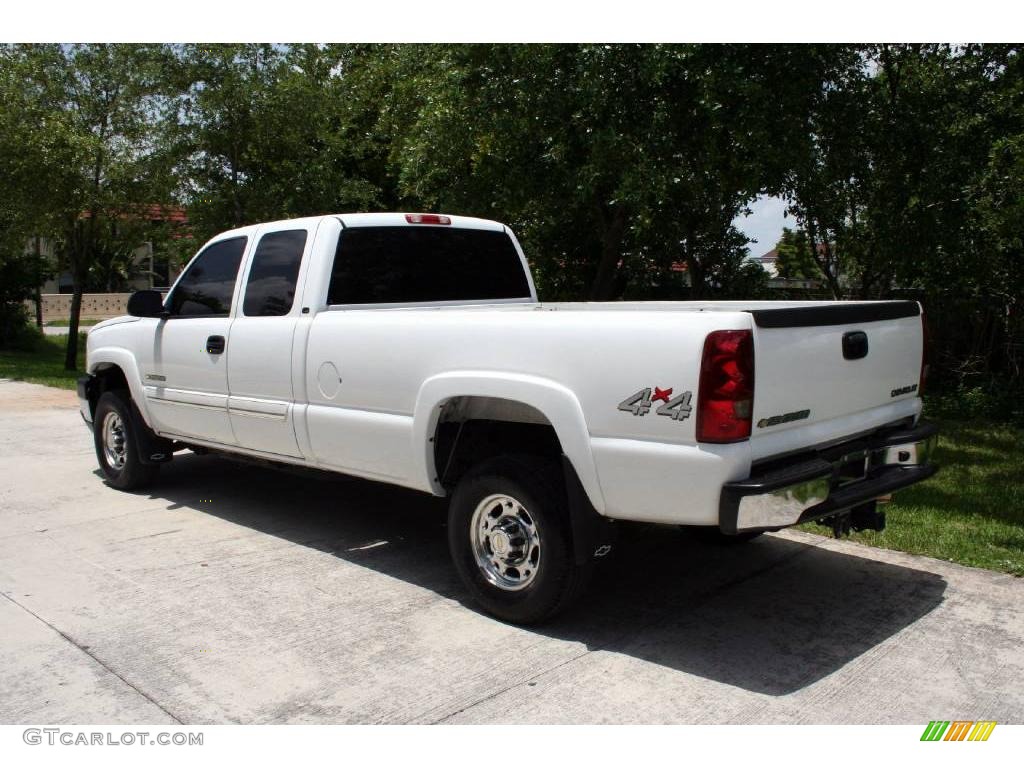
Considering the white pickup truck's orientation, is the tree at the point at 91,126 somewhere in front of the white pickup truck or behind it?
in front

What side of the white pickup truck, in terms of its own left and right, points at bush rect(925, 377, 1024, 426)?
right

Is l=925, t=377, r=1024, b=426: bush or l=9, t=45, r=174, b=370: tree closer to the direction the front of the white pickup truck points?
the tree

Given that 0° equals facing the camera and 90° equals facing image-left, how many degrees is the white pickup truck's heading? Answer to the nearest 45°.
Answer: approximately 135°

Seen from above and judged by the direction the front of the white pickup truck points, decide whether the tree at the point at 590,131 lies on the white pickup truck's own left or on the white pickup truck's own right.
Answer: on the white pickup truck's own right

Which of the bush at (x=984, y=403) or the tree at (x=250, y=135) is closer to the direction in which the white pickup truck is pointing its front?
the tree

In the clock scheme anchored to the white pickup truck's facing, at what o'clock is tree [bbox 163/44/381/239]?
The tree is roughly at 1 o'clock from the white pickup truck.
